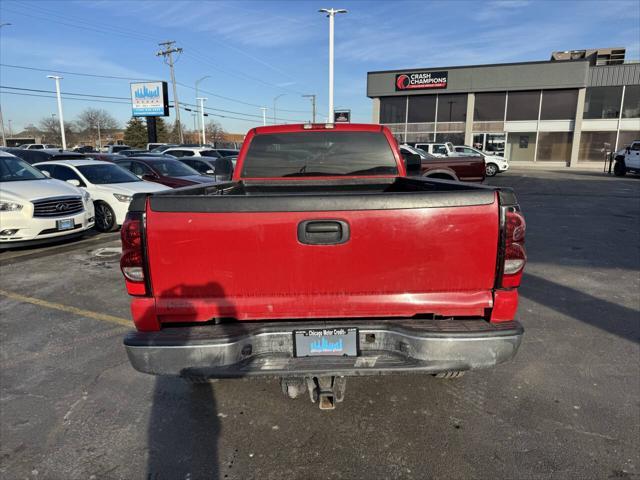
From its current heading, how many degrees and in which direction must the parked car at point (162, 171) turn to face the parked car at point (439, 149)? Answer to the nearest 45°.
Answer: approximately 90° to its left

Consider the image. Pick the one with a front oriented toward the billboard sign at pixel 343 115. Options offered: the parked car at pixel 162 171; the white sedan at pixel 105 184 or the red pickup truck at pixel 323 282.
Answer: the red pickup truck

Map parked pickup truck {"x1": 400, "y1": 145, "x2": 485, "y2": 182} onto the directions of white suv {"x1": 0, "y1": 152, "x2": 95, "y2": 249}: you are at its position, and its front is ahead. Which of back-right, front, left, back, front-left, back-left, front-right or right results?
front-left

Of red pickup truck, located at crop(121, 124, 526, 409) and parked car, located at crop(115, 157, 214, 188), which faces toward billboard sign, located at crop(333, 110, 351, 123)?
the red pickup truck

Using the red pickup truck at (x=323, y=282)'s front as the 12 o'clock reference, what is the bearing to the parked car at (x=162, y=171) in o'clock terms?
The parked car is roughly at 11 o'clock from the red pickup truck.

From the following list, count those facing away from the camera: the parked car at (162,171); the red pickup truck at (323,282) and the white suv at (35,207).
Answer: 1

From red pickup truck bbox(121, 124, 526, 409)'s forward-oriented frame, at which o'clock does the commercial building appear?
The commercial building is roughly at 1 o'clock from the red pickup truck.

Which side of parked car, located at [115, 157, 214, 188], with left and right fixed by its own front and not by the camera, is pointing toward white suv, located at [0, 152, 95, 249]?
right

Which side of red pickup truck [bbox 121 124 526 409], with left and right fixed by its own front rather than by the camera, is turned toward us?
back

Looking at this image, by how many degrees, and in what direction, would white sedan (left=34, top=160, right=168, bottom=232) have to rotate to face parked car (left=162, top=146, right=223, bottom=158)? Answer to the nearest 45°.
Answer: approximately 135° to its left
